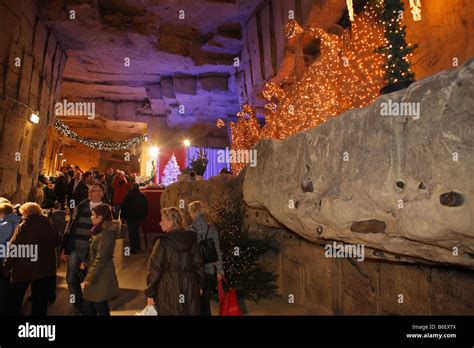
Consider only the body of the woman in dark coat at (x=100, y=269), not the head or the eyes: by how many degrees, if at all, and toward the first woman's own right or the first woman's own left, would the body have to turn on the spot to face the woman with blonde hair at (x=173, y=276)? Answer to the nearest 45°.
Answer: approximately 135° to the first woman's own left

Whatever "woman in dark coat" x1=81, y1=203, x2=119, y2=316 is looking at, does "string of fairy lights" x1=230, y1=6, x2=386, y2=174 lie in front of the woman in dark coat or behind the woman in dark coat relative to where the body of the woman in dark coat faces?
behind

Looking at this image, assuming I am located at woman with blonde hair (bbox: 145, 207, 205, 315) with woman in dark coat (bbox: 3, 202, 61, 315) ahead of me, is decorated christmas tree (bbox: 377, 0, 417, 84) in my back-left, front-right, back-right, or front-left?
back-right
